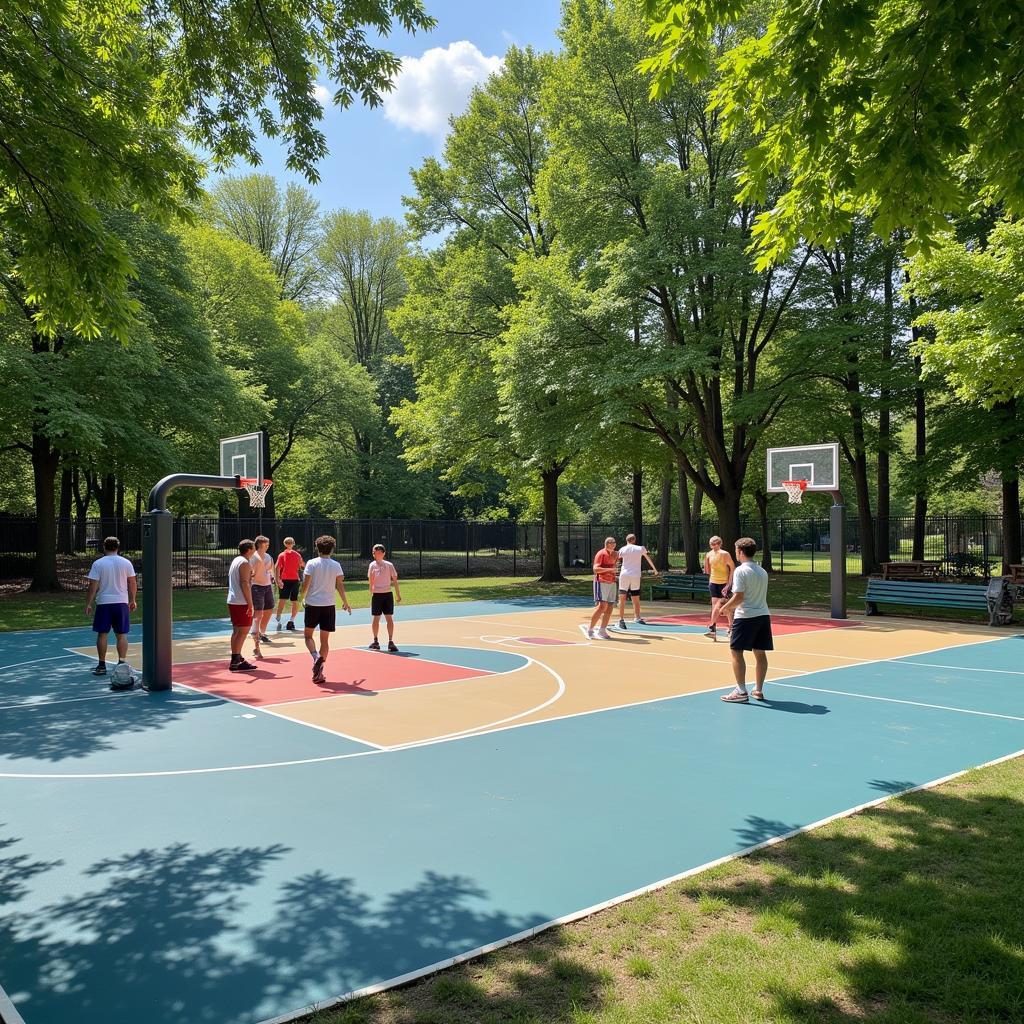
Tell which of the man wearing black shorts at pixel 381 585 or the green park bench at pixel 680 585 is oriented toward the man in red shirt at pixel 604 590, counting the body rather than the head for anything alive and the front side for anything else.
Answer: the green park bench

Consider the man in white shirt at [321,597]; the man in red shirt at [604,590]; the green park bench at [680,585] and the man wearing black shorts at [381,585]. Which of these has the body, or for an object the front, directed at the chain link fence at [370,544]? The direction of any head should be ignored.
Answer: the man in white shirt

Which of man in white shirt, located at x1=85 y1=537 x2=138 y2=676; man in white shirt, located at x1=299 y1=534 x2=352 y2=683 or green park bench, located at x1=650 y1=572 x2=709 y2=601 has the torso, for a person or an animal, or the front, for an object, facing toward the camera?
the green park bench

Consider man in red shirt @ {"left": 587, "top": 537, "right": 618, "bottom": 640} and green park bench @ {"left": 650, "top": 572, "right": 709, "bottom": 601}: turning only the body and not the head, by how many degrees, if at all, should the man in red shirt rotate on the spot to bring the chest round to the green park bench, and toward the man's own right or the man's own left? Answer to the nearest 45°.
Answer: approximately 135° to the man's own left

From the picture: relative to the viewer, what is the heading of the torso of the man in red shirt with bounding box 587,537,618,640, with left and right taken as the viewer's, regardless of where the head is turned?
facing the viewer and to the right of the viewer

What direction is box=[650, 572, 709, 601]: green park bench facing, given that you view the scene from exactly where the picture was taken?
facing the viewer

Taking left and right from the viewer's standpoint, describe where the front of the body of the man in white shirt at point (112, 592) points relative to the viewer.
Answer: facing away from the viewer

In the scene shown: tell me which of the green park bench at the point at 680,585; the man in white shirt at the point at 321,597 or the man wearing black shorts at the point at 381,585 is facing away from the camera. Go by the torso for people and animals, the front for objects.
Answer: the man in white shirt

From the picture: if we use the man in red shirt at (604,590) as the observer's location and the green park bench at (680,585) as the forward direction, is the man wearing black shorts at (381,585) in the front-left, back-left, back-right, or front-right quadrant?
back-left

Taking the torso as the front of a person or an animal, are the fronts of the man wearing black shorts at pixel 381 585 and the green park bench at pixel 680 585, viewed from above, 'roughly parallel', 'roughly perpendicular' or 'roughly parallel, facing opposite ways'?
roughly parallel

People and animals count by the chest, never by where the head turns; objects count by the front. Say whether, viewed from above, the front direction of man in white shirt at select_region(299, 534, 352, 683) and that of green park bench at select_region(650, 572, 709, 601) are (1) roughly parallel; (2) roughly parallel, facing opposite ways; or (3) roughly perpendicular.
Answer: roughly parallel, facing opposite ways

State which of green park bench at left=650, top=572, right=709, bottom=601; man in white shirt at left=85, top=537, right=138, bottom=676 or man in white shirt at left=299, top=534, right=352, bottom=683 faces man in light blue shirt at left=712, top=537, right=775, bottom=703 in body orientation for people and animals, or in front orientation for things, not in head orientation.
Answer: the green park bench

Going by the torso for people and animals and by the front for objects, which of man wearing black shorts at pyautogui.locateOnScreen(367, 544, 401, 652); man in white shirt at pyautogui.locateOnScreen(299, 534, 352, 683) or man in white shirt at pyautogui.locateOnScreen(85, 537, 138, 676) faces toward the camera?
the man wearing black shorts

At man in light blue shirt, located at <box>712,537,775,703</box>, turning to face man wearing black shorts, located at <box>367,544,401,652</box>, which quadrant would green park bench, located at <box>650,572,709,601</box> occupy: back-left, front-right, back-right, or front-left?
front-right

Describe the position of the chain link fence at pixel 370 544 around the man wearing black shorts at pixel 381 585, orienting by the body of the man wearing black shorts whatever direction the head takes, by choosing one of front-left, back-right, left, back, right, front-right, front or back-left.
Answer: back

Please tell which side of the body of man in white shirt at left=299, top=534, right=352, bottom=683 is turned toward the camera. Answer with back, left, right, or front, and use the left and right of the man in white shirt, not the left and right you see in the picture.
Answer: back
